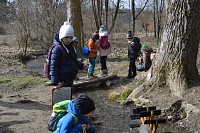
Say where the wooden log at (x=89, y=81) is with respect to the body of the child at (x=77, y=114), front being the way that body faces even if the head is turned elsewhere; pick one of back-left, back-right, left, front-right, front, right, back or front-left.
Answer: left

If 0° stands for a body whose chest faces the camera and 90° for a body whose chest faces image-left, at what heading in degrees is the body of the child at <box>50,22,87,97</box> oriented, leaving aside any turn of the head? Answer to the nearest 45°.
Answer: approximately 315°

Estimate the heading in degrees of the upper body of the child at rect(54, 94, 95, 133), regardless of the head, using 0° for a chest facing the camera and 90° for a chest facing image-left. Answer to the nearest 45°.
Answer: approximately 270°

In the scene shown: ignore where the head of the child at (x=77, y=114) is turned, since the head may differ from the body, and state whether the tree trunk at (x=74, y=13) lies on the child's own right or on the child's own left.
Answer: on the child's own left

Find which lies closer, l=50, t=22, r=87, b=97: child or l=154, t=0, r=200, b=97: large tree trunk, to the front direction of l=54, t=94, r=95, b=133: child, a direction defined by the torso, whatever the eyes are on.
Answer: the large tree trunk

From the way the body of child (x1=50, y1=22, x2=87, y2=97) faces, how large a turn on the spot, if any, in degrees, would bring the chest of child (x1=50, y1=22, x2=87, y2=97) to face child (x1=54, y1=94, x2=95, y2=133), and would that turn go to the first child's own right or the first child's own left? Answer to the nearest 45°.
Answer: approximately 45° to the first child's own right

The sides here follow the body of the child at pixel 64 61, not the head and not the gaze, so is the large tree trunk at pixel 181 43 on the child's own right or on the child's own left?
on the child's own left

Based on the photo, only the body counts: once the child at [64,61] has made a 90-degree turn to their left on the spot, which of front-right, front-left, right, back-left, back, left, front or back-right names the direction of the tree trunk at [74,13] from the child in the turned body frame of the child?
front-left

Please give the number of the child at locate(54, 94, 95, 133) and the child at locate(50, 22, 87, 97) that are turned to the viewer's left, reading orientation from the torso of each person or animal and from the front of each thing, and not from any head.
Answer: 0

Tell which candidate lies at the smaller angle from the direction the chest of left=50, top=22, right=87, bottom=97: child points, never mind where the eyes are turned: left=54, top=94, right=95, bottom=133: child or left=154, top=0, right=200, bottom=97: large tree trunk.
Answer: the child
